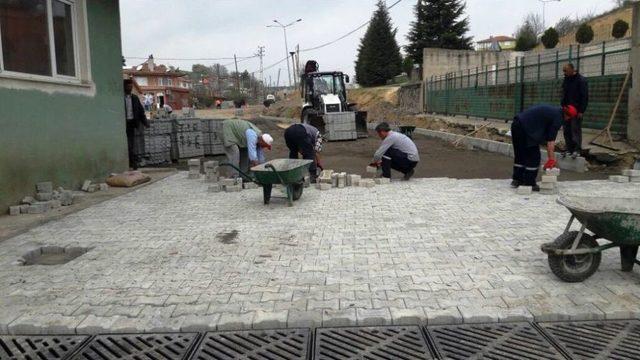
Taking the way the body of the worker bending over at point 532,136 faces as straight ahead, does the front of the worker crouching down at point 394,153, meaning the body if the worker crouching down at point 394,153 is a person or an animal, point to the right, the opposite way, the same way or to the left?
the opposite way

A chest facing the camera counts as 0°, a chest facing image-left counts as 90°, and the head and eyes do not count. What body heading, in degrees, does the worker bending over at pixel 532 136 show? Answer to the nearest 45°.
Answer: approximately 270°

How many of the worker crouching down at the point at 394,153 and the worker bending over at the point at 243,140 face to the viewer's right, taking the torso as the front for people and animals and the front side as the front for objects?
1

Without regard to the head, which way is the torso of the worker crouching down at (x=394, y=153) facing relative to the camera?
to the viewer's left

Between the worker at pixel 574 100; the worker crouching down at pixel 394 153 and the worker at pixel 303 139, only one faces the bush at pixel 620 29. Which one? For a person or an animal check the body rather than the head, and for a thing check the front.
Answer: the worker at pixel 303 139

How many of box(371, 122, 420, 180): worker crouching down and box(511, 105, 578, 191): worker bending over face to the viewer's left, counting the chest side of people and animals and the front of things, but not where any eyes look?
1

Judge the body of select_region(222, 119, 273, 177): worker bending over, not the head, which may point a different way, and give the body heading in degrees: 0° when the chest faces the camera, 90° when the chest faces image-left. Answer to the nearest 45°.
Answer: approximately 270°

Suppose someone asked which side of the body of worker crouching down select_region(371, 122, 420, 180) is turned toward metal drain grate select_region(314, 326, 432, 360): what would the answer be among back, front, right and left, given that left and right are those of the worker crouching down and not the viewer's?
left

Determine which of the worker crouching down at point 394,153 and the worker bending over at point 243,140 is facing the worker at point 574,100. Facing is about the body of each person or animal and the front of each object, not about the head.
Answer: the worker bending over at point 243,140

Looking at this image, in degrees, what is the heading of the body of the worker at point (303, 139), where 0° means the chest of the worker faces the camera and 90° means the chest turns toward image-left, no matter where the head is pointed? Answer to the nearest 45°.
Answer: approximately 225°

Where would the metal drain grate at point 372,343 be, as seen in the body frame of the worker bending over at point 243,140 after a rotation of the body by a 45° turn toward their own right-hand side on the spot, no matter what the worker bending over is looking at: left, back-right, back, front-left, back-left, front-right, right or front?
front-right

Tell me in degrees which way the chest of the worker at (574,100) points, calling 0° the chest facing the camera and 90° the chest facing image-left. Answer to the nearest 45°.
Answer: approximately 45°
